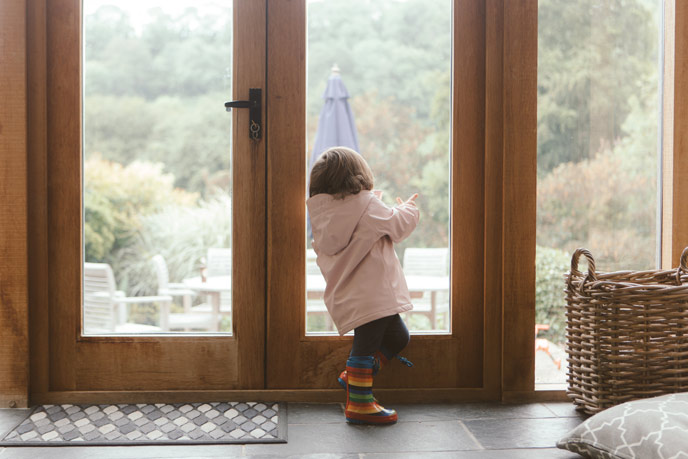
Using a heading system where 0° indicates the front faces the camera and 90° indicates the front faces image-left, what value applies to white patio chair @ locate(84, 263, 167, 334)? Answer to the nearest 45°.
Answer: approximately 225°

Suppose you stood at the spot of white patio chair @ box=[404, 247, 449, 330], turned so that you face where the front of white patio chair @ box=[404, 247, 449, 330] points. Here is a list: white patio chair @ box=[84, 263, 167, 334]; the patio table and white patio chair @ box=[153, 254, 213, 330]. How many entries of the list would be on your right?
3

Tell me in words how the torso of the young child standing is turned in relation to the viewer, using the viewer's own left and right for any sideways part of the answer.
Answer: facing away from the viewer and to the right of the viewer

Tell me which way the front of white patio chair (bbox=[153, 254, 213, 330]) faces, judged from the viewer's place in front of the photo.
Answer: facing to the right of the viewer

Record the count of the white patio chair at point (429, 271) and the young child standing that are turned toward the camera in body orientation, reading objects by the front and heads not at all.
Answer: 1

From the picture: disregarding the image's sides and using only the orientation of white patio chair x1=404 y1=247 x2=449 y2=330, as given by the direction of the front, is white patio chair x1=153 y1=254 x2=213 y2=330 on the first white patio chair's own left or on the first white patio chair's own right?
on the first white patio chair's own right

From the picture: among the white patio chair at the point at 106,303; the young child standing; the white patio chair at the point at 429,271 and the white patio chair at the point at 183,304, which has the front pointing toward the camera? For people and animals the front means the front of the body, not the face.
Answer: the white patio chair at the point at 429,271

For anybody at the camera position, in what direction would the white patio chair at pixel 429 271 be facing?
facing the viewer

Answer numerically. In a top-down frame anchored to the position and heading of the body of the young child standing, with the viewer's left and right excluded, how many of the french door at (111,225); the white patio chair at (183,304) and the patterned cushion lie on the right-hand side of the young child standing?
1
